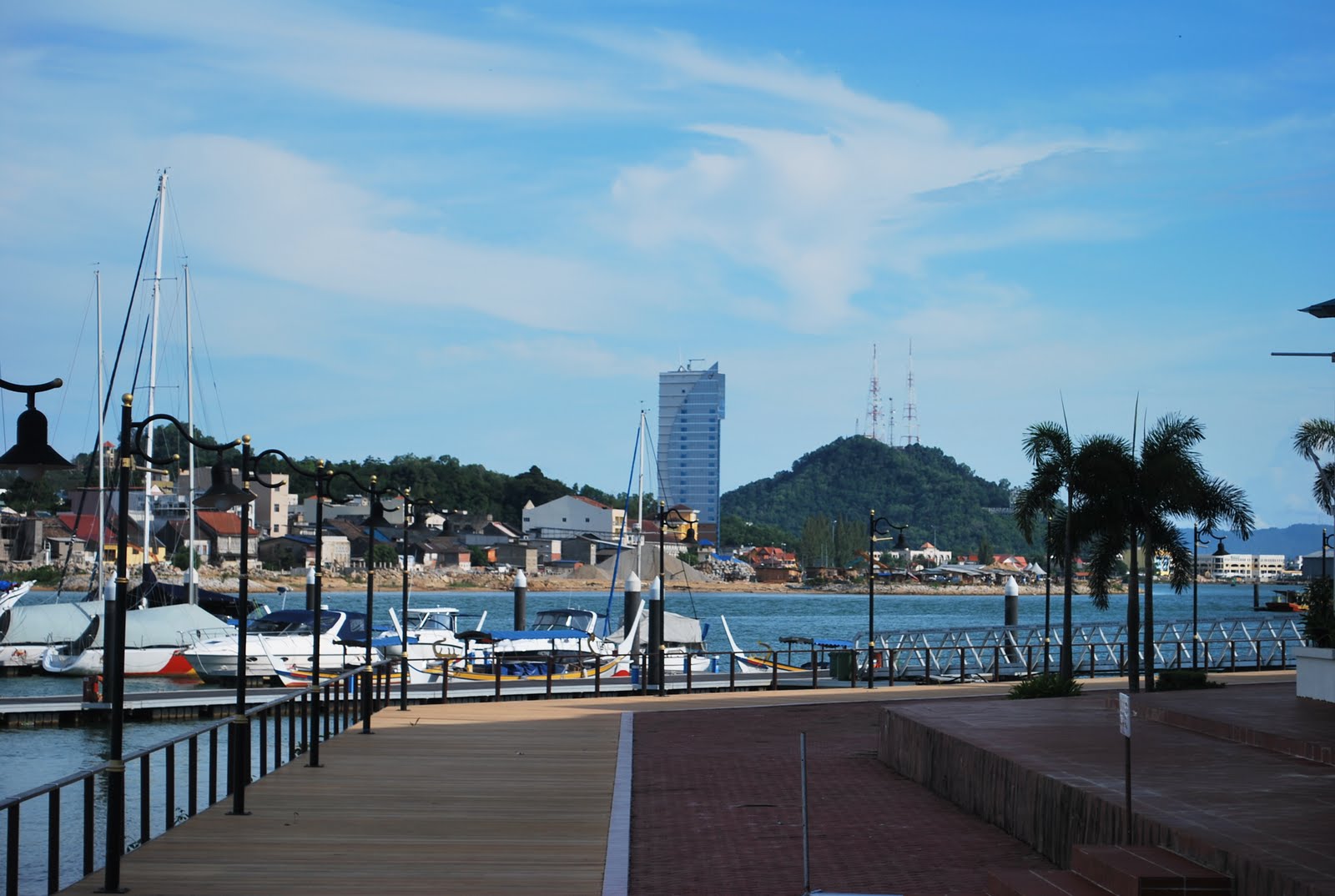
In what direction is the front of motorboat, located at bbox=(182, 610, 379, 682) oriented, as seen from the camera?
facing to the left of the viewer

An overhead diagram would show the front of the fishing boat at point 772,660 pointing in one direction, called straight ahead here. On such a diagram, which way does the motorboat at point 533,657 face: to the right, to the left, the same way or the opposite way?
the opposite way

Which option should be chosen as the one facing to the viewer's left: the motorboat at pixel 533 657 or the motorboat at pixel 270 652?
the motorboat at pixel 270 652

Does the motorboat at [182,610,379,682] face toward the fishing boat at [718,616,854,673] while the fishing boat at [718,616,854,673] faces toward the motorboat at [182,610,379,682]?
no

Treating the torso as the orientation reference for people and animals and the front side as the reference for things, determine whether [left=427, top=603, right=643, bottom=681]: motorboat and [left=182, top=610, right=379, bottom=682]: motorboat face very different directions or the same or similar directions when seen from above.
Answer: very different directions

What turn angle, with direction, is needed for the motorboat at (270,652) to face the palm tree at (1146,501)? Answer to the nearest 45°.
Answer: approximately 135° to its left

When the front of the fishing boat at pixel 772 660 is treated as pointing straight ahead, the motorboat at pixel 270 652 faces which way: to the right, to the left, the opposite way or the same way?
the same way

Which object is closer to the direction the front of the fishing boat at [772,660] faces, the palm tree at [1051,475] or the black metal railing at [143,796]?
the black metal railing

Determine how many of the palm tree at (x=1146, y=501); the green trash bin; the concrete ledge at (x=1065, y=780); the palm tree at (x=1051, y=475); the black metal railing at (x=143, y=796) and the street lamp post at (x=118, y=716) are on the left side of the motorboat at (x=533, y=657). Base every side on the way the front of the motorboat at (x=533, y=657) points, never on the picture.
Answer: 0

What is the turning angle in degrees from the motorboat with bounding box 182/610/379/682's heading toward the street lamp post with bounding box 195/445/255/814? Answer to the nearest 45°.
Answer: approximately 90° to its left

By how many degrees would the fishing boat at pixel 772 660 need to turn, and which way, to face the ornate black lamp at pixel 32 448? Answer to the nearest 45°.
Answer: approximately 90° to its left

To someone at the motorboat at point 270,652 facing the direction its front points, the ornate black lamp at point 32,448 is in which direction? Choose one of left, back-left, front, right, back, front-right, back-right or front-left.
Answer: left

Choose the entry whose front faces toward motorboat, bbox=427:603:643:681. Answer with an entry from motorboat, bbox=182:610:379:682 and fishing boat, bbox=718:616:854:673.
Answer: the fishing boat

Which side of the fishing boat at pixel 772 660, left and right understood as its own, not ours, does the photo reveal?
left

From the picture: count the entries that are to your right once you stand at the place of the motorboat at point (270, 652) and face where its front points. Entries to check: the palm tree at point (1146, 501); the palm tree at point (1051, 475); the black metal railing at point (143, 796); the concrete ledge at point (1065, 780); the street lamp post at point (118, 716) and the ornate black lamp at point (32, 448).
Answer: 0

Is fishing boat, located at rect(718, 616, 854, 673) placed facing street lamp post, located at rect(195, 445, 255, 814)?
no
